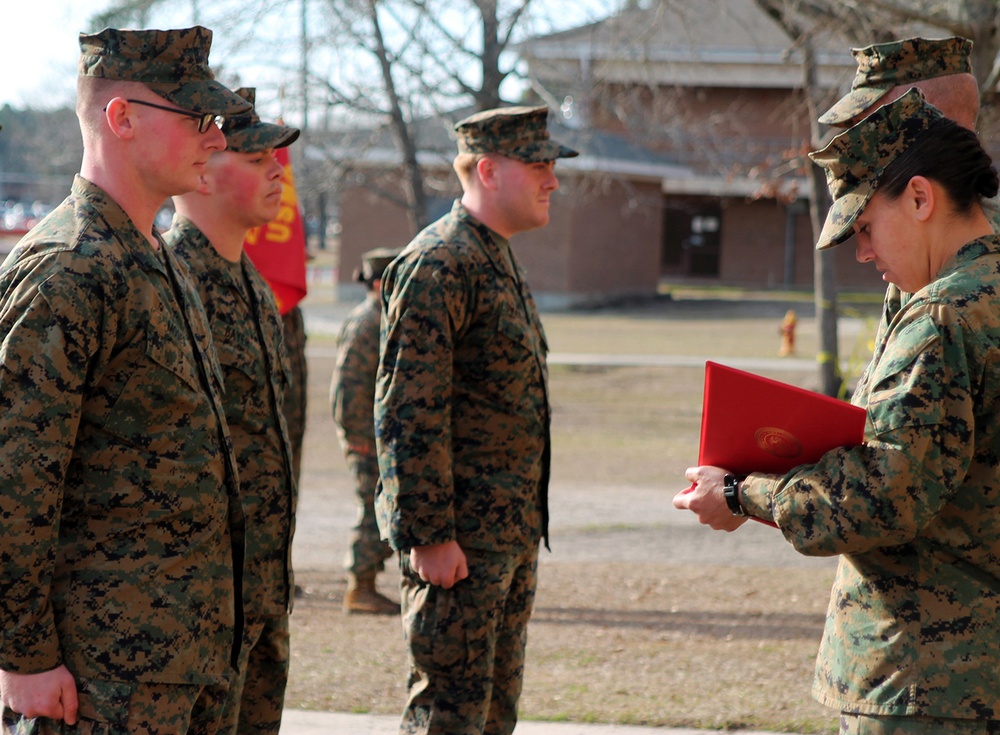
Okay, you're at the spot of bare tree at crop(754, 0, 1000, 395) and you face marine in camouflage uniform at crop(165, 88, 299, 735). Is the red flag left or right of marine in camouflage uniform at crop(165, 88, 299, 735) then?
right

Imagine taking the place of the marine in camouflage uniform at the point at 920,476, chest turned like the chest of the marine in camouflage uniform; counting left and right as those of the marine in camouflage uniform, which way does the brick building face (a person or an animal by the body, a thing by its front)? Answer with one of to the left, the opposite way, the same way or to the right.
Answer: to the left

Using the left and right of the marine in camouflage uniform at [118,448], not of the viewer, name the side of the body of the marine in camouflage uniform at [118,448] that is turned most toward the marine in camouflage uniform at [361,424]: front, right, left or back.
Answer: left

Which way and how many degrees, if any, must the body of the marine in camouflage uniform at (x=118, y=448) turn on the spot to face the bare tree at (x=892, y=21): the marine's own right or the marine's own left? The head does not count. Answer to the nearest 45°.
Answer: approximately 45° to the marine's own left

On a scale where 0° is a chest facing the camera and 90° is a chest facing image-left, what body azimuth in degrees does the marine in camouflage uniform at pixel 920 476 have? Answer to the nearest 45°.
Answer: approximately 90°

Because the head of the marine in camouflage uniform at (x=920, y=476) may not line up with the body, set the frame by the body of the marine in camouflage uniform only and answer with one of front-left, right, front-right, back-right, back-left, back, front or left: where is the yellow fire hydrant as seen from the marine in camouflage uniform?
right

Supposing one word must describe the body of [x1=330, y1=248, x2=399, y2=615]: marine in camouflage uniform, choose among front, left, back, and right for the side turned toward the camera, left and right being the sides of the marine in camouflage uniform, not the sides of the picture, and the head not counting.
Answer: right

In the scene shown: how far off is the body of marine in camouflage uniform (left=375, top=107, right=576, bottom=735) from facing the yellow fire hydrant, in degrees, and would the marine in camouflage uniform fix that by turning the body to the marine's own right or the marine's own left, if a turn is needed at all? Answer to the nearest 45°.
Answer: approximately 90° to the marine's own left

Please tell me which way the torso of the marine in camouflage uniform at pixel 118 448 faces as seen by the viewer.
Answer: to the viewer's right

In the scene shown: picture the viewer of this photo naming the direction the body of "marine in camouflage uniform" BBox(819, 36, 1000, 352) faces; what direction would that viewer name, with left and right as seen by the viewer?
facing to the left of the viewer

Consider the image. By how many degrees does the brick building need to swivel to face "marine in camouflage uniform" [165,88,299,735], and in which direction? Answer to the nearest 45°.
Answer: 0° — it already faces them

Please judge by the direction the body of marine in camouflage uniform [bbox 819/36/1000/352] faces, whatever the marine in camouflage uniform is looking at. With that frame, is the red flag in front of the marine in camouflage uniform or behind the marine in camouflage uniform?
in front

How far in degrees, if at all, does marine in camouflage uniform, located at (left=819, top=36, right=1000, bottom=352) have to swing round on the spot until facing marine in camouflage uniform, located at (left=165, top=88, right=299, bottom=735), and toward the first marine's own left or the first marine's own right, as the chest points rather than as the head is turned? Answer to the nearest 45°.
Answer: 0° — they already face them

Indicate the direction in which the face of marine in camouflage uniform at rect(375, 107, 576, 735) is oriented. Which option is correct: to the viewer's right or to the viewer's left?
to the viewer's right

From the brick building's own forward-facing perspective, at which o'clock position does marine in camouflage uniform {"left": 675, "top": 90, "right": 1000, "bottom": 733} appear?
The marine in camouflage uniform is roughly at 12 o'clock from the brick building.
